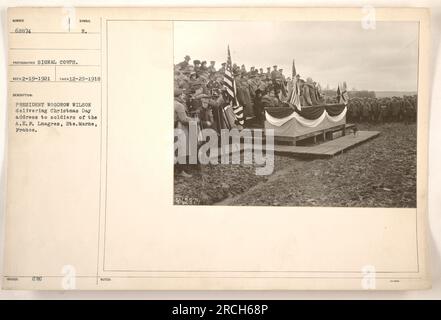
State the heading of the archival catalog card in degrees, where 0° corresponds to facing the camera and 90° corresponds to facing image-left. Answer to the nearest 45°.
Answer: approximately 0°
